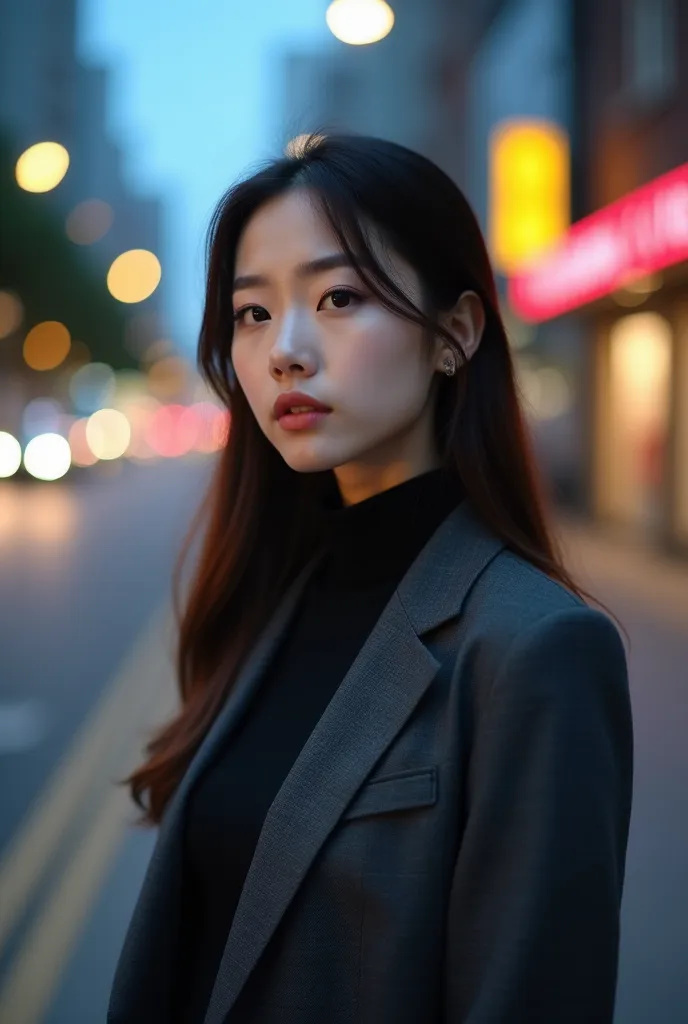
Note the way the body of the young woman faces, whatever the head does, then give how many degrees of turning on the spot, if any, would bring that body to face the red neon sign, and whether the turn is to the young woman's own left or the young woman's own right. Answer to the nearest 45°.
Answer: approximately 135° to the young woman's own right

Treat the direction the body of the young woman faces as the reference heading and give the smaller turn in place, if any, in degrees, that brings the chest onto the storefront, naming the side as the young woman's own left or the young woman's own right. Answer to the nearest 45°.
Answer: approximately 135° to the young woman's own right

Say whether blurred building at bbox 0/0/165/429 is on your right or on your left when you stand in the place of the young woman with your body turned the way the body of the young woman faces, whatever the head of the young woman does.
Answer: on your right

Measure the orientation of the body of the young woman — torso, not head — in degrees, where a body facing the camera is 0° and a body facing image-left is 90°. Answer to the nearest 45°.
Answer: approximately 45°

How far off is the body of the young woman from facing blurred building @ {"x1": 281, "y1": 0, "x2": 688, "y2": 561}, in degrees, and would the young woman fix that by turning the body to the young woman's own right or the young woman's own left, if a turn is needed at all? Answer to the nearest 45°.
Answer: approximately 135° to the young woman's own right
